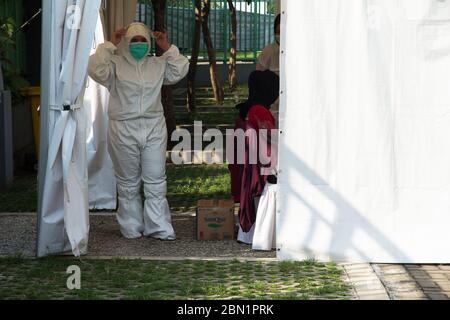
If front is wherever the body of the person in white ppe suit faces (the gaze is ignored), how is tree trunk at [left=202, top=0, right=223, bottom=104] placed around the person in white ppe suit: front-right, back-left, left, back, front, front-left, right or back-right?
back

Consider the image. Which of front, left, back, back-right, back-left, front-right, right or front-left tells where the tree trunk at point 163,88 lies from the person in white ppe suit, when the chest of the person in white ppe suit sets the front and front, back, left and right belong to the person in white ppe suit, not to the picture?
back

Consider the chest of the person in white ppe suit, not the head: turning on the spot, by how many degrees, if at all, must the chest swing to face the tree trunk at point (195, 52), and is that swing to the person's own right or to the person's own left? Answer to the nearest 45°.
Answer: approximately 180°

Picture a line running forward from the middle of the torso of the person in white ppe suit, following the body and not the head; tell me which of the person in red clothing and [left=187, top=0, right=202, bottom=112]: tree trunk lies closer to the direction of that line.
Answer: the person in red clothing

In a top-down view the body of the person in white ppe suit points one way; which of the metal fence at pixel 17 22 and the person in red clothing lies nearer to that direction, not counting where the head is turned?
the person in red clothing

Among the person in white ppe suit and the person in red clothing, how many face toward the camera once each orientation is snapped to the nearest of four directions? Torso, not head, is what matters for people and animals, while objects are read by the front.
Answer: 1

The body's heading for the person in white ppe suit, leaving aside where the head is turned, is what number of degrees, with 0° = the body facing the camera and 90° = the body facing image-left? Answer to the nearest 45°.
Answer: approximately 0°
